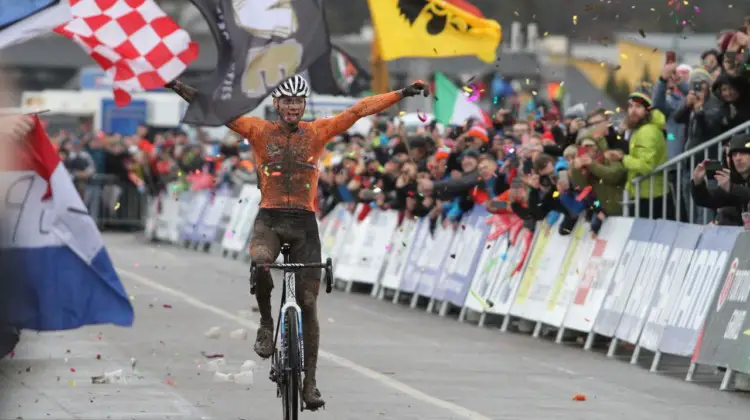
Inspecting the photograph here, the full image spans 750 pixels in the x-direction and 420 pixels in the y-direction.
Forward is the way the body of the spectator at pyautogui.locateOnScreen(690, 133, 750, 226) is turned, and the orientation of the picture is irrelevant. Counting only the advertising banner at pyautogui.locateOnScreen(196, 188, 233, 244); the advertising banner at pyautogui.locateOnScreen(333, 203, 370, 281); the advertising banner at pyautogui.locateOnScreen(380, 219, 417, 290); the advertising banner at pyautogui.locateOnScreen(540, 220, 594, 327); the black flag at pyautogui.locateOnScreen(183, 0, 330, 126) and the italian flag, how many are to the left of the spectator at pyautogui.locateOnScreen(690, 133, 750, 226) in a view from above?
0

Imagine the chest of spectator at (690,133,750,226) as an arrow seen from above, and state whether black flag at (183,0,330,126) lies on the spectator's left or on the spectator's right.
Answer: on the spectator's right

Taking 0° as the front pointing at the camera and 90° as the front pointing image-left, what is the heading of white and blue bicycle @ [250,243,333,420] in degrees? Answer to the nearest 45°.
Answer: approximately 0°

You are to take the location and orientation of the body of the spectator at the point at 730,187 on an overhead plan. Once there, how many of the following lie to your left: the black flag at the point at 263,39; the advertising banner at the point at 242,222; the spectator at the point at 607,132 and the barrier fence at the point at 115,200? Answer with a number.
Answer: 0

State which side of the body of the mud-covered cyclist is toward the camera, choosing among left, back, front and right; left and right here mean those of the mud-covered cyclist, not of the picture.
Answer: front

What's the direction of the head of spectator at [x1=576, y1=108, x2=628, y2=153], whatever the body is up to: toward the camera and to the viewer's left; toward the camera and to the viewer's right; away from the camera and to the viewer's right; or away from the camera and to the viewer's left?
toward the camera and to the viewer's left

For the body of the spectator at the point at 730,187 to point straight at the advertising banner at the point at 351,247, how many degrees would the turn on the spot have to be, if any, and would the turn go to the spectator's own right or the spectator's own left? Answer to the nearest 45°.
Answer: approximately 90° to the spectator's own right

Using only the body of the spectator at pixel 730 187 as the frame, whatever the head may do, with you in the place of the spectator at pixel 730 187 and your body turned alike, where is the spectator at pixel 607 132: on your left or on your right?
on your right

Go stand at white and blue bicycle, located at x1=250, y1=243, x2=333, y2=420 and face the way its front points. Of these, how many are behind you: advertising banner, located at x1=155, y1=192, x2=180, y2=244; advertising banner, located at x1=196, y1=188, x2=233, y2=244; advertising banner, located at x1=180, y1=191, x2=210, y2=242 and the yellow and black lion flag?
4

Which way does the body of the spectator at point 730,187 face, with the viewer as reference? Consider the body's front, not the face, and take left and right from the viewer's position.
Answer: facing the viewer and to the left of the viewer

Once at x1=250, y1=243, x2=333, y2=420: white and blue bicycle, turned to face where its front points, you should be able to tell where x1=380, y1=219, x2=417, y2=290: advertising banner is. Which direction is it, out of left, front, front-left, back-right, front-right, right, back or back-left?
back
